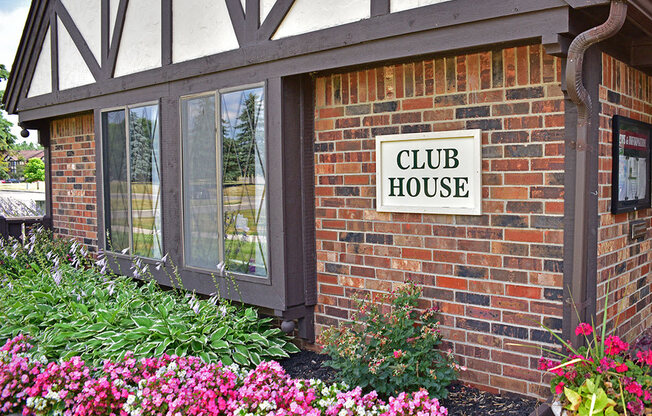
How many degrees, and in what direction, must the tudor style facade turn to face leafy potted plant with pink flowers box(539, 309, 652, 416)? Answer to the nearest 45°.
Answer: approximately 90° to its left

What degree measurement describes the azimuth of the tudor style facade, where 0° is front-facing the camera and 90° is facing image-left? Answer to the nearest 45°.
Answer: approximately 45°

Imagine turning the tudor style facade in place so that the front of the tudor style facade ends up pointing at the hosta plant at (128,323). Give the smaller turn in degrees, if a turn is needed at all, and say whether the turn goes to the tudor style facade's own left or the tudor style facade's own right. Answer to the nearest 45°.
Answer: approximately 45° to the tudor style facade's own right
